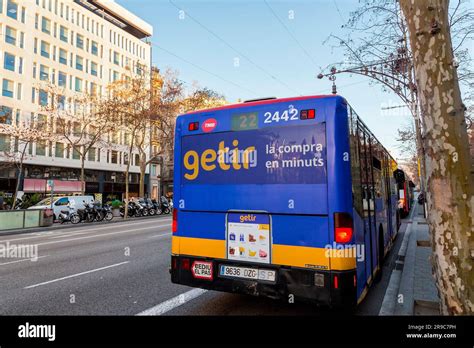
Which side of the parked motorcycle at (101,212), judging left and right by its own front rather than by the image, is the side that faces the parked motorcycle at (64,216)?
right

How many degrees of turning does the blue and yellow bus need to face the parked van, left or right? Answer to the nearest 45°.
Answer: approximately 90° to its left

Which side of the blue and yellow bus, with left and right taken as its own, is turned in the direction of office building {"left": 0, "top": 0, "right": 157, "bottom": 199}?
left

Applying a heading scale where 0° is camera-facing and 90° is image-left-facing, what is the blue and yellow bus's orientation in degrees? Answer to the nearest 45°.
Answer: approximately 225°

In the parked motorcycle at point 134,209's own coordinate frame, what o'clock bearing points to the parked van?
The parked van is roughly at 3 o'clock from the parked motorcycle.

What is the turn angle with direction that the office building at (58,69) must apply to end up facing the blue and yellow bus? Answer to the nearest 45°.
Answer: approximately 45° to its right

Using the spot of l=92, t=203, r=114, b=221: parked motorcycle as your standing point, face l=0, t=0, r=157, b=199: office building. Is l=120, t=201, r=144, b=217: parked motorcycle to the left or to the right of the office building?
right

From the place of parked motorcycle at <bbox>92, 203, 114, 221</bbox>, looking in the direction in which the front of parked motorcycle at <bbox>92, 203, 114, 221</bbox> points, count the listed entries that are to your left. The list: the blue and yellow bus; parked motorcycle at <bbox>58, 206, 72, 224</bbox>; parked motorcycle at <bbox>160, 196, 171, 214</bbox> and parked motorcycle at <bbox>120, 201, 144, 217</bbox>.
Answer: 2

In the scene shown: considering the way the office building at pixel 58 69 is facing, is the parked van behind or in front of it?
in front

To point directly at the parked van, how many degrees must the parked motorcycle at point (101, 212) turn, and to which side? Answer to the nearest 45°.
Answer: approximately 135° to its right

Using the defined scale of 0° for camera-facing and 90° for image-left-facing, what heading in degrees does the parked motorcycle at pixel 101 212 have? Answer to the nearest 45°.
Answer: approximately 315°
